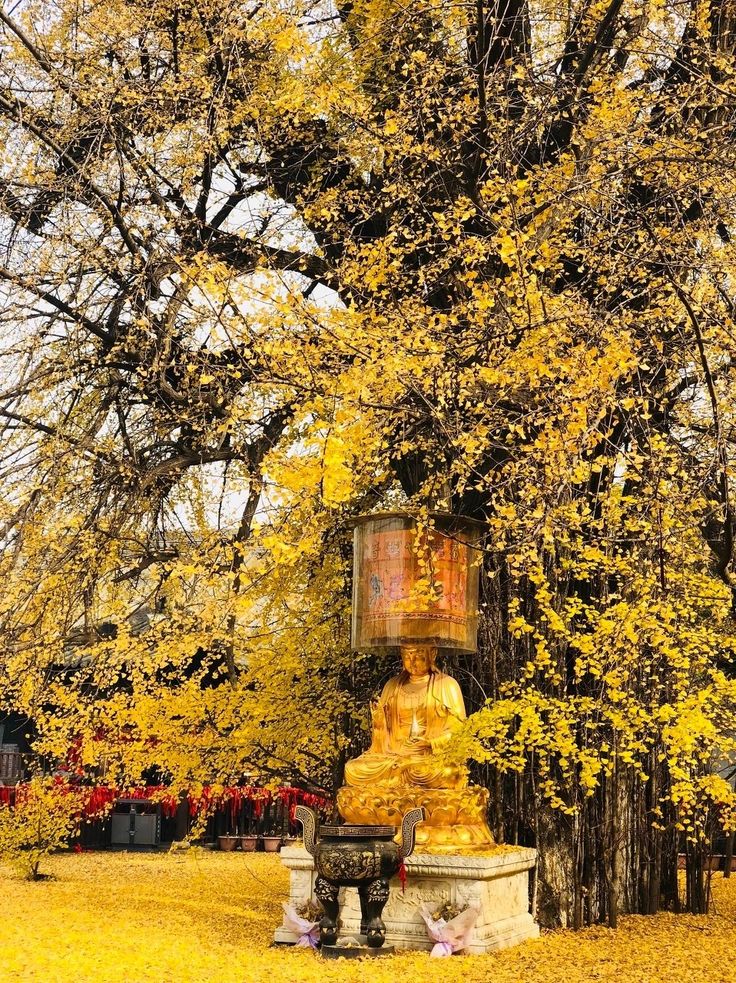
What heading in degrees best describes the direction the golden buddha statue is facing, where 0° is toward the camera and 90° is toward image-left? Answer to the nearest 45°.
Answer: approximately 45°
